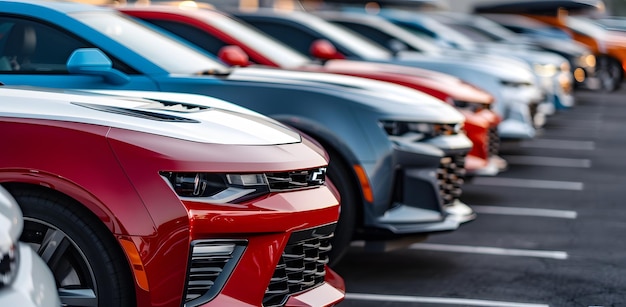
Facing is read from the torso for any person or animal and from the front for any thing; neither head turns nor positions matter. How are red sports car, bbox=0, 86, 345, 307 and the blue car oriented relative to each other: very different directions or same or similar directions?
same or similar directions

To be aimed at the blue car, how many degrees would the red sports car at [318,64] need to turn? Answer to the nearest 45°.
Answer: approximately 45° to its right

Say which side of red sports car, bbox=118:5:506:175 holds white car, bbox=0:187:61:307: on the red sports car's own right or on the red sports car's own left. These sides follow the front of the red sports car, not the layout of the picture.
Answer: on the red sports car's own right

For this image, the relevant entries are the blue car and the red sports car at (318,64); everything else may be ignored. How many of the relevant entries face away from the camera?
0

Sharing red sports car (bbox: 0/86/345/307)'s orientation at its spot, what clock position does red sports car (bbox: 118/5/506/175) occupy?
red sports car (bbox: 118/5/506/175) is roughly at 8 o'clock from red sports car (bbox: 0/86/345/307).

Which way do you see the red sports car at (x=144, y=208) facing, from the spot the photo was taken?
facing the viewer and to the right of the viewer

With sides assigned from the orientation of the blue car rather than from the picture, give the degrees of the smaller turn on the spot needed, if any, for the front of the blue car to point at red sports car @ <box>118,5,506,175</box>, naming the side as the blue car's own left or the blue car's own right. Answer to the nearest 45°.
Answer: approximately 135° to the blue car's own left

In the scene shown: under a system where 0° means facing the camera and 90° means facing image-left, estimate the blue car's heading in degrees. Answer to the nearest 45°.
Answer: approximately 315°

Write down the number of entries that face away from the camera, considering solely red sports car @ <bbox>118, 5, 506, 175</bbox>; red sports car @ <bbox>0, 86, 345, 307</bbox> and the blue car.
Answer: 0

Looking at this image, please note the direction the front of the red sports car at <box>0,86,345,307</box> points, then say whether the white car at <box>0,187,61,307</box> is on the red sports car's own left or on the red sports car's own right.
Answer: on the red sports car's own right

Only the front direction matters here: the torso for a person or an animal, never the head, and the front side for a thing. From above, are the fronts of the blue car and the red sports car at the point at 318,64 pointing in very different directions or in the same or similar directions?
same or similar directions

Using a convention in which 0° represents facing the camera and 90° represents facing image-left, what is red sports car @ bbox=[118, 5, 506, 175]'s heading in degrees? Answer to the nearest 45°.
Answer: approximately 315°

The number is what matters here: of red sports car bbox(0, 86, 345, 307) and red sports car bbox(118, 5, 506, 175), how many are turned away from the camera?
0
